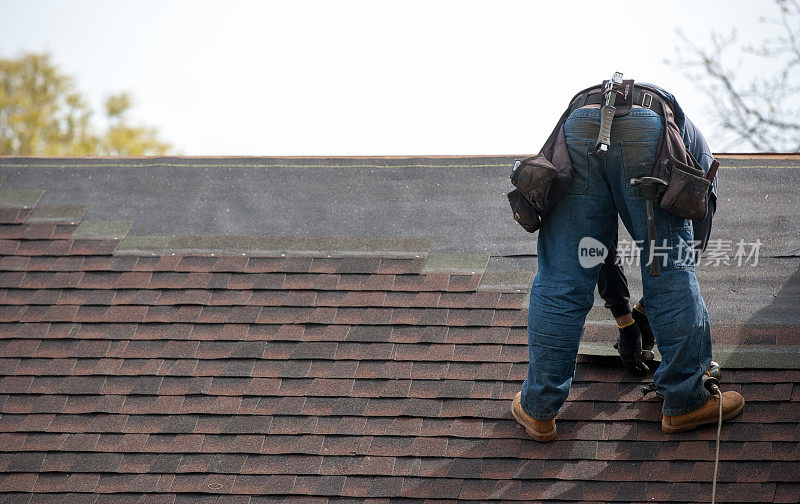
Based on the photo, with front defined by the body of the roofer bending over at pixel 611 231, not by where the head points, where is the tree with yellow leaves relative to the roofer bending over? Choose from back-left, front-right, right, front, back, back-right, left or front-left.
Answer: front-left

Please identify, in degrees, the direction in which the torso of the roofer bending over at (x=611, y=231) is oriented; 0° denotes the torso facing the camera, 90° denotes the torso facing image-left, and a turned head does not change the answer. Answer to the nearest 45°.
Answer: approximately 180°
